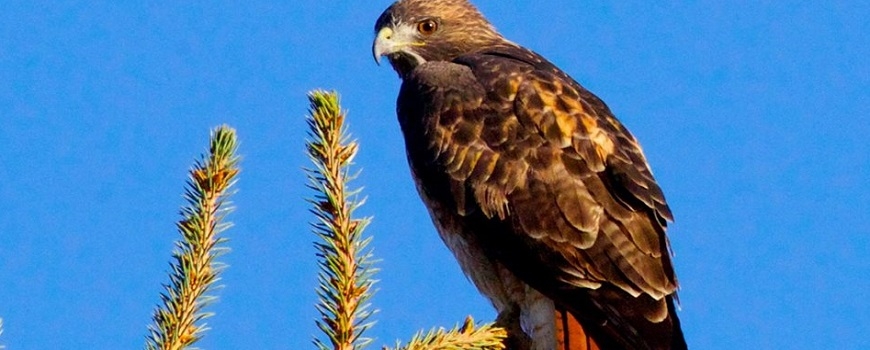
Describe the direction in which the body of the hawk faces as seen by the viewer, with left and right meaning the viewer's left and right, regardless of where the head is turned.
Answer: facing to the left of the viewer

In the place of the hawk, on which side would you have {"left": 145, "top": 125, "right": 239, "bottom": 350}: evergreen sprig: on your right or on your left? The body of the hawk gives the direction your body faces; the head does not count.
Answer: on your left
